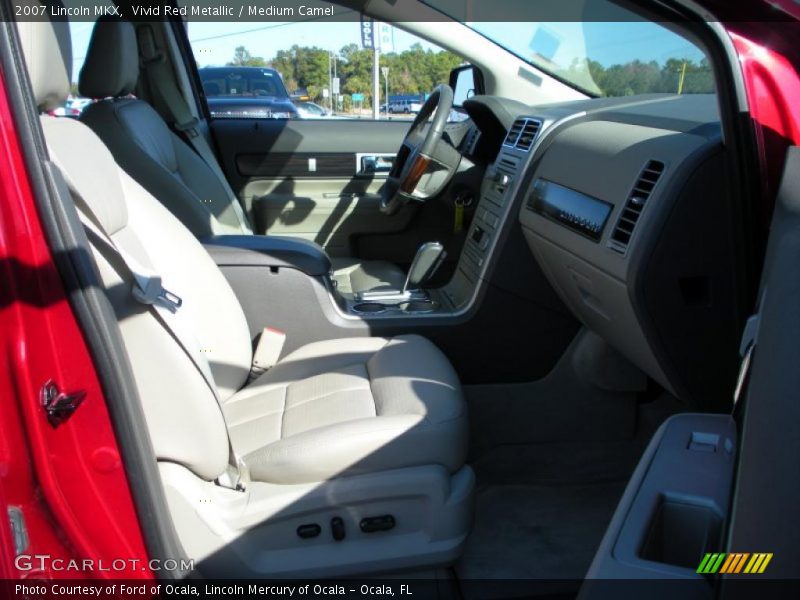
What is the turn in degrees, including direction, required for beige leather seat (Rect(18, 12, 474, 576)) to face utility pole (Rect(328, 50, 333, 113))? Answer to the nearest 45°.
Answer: approximately 90° to its left

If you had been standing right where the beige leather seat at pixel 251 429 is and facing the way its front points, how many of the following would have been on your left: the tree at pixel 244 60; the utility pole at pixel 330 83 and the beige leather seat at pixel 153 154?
3

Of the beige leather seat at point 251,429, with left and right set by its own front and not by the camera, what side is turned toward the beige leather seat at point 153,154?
left

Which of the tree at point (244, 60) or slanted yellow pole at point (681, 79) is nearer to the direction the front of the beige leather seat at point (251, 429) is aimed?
the slanted yellow pole

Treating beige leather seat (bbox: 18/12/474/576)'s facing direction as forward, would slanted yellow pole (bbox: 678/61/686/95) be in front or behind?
in front

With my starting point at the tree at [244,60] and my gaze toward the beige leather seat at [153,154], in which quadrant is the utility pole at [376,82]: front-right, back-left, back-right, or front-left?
front-left

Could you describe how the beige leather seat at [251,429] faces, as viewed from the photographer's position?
facing to the right of the viewer

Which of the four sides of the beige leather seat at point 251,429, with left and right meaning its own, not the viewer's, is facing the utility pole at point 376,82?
left

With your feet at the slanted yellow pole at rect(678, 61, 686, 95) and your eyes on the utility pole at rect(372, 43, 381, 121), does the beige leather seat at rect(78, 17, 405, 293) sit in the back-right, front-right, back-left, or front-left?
front-left

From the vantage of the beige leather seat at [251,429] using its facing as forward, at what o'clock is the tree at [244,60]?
The tree is roughly at 9 o'clock from the beige leather seat.

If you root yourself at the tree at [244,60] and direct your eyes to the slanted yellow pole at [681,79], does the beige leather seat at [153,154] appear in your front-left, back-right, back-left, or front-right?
front-right
